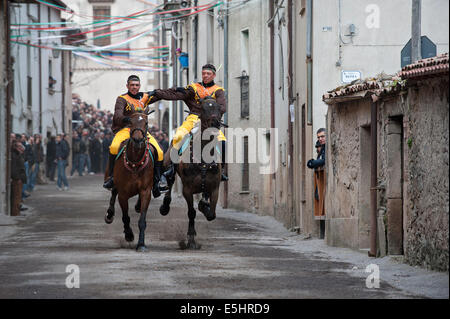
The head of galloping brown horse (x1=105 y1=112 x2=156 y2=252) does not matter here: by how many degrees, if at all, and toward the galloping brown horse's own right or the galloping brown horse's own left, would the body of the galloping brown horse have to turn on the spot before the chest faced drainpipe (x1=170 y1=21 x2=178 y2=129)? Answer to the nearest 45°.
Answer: approximately 180°

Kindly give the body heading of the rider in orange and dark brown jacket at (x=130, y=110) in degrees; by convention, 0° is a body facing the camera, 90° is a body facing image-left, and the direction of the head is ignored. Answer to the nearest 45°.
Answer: approximately 0°

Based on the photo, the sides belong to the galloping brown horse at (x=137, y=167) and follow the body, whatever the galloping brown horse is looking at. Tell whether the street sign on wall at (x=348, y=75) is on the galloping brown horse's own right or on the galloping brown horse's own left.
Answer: on the galloping brown horse's own left

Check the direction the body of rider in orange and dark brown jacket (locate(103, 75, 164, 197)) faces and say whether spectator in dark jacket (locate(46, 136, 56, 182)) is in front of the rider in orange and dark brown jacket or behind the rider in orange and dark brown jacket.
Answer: behind

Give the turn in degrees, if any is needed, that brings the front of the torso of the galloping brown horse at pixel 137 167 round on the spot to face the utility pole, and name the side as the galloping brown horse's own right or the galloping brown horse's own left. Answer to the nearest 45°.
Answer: approximately 90° to the galloping brown horse's own left

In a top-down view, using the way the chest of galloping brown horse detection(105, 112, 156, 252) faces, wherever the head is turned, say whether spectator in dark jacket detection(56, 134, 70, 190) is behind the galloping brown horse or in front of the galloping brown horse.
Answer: behind

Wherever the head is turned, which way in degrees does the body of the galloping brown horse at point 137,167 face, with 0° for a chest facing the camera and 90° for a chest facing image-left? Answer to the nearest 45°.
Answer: approximately 0°
